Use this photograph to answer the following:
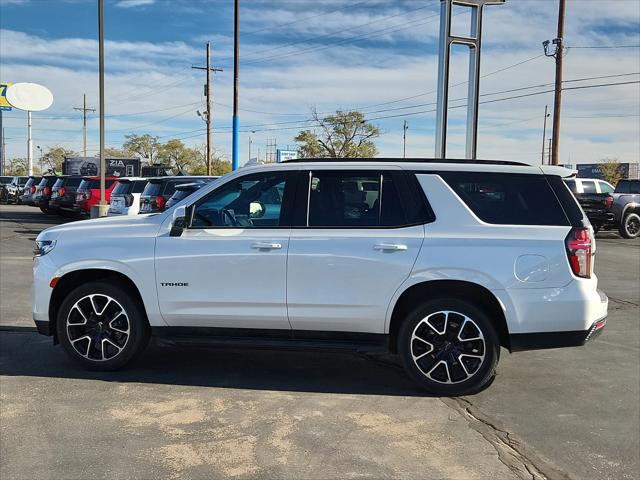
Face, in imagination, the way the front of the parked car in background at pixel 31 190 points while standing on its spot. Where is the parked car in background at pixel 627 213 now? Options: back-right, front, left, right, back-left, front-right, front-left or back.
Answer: right

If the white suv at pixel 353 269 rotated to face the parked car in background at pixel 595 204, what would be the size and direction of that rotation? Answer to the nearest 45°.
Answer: approximately 135° to its right

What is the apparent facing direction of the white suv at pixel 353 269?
to the viewer's left

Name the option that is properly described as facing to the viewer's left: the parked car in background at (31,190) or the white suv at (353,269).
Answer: the white suv

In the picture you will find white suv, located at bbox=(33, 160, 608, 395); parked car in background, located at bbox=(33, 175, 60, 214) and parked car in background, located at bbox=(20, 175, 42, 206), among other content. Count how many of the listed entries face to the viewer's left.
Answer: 1

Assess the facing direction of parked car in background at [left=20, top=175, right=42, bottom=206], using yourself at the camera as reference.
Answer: facing away from the viewer and to the right of the viewer

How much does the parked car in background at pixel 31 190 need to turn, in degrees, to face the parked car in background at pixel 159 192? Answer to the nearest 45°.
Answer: approximately 135° to its right

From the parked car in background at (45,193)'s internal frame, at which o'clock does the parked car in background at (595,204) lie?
the parked car in background at (595,204) is roughly at 3 o'clock from the parked car in background at (45,193).

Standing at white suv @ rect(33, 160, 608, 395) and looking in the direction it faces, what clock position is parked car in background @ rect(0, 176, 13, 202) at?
The parked car in background is roughly at 2 o'clock from the white suv.

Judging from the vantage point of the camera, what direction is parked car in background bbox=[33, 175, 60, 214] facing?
facing away from the viewer and to the right of the viewer

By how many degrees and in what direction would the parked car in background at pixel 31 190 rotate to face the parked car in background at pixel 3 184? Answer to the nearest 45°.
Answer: approximately 45° to its left

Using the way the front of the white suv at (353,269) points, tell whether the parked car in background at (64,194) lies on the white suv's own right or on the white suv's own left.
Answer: on the white suv's own right

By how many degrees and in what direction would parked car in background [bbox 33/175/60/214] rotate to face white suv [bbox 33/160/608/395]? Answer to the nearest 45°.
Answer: approximately 135° to its right

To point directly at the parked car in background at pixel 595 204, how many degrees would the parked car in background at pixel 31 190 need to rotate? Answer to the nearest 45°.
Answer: approximately 90° to its right

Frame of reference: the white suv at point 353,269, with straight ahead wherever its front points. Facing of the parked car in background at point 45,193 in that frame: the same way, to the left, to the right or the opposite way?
to the right
